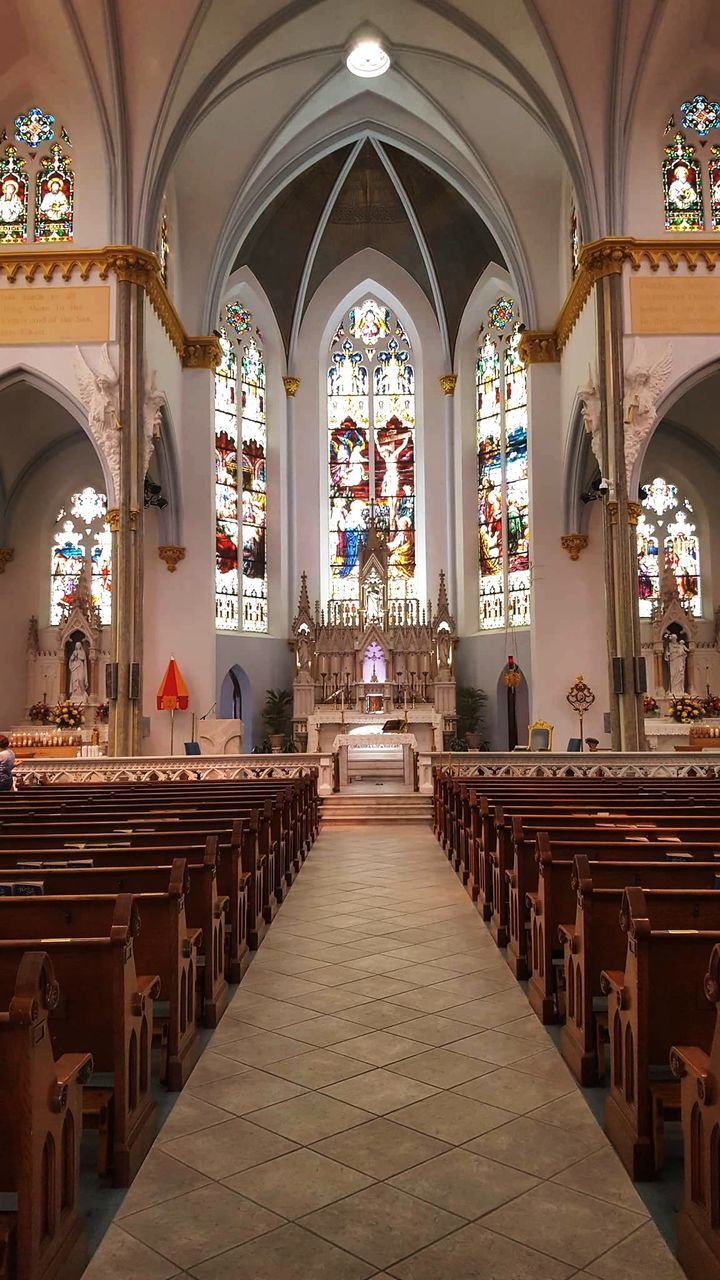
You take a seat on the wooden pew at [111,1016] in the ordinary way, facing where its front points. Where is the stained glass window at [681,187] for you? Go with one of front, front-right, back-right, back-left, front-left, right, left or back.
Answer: front-right

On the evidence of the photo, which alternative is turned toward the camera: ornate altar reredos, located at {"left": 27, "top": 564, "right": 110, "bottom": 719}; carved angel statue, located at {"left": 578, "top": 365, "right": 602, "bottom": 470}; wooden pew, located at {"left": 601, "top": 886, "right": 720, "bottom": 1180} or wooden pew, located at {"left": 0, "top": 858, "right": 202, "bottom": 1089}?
the ornate altar reredos

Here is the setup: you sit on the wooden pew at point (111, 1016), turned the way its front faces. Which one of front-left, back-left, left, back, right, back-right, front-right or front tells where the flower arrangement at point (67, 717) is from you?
front

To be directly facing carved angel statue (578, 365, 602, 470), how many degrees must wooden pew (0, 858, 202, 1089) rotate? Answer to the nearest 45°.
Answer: approximately 45° to its right

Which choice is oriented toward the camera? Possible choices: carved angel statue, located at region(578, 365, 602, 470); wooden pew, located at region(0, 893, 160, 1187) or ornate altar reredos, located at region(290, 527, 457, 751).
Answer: the ornate altar reredos

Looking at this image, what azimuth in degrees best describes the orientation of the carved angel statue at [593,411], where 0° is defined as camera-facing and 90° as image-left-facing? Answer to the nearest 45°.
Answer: approximately 90°

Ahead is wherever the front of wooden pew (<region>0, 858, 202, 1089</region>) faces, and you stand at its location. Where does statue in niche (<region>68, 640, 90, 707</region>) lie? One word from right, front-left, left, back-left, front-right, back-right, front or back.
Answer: front

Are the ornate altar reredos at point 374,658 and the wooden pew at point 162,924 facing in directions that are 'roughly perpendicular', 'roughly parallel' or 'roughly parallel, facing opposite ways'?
roughly parallel, facing opposite ways

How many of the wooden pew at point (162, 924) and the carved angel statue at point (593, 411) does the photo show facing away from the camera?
1

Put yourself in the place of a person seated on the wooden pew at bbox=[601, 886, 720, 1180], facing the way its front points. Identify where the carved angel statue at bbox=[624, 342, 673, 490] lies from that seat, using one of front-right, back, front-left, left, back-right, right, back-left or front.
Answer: front

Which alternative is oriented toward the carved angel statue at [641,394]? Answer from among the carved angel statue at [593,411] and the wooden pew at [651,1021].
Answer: the wooden pew

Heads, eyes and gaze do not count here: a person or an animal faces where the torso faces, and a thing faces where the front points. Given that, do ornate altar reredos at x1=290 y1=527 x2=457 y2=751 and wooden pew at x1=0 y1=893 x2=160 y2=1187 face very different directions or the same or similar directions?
very different directions

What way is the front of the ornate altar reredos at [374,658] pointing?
toward the camera

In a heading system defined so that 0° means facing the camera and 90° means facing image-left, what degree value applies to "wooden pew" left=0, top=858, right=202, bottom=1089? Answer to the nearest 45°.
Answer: approximately 180°

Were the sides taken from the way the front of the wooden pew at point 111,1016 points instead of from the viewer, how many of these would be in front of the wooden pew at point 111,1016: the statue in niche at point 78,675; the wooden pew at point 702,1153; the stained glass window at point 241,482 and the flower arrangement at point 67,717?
3

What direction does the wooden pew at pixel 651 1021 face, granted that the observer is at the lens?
facing away from the viewer

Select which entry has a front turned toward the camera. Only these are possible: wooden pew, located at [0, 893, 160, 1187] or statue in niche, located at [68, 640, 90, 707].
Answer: the statue in niche

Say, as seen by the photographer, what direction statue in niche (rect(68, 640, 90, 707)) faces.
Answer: facing the viewer

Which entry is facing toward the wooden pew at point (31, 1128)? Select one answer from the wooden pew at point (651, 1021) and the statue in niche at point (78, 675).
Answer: the statue in niche

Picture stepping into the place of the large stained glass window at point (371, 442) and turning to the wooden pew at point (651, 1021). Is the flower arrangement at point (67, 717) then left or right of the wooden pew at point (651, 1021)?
right
